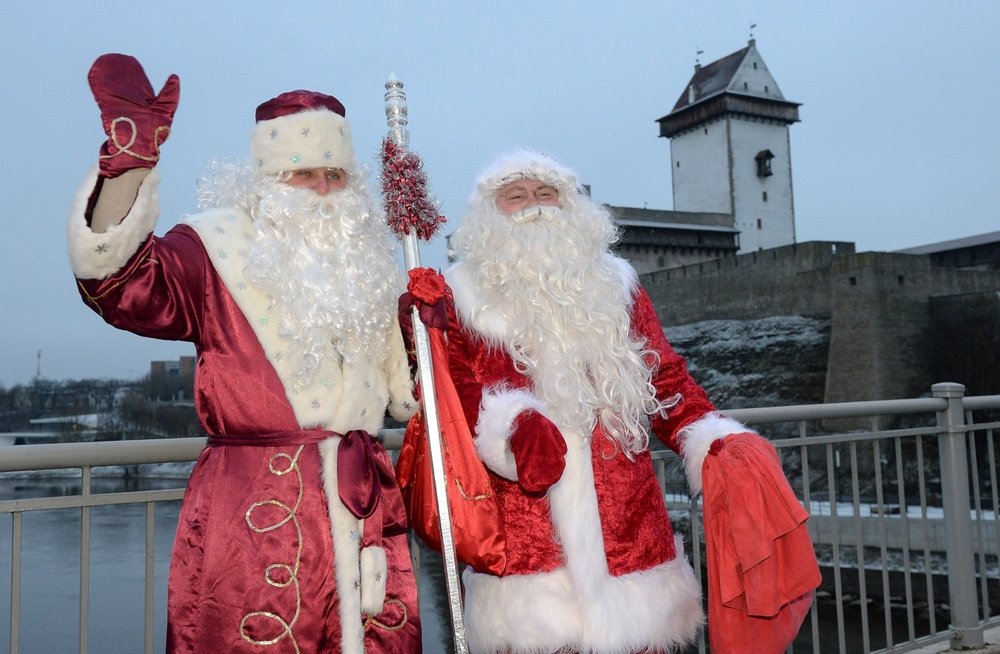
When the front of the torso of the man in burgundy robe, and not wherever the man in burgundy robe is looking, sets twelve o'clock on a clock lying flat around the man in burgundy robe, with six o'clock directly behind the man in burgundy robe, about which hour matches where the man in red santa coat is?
The man in red santa coat is roughly at 10 o'clock from the man in burgundy robe.

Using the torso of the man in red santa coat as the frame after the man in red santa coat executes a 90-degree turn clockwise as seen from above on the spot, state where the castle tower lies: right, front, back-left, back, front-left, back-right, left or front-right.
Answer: right

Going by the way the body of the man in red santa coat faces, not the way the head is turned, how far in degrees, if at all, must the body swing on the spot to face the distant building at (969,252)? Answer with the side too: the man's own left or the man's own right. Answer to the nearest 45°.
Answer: approximately 135° to the man's own left

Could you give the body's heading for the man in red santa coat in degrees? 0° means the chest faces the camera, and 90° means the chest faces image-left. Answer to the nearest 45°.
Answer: approximately 0°

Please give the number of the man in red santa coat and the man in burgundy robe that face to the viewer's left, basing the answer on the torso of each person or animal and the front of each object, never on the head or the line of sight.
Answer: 0

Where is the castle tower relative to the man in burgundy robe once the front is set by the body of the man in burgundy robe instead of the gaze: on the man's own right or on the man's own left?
on the man's own left

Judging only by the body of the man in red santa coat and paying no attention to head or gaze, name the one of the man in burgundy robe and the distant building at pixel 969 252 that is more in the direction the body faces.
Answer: the man in burgundy robe

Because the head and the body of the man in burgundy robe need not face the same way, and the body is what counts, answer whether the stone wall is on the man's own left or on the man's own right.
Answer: on the man's own left

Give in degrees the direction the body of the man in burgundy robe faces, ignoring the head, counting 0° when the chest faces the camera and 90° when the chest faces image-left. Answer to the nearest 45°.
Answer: approximately 315°
